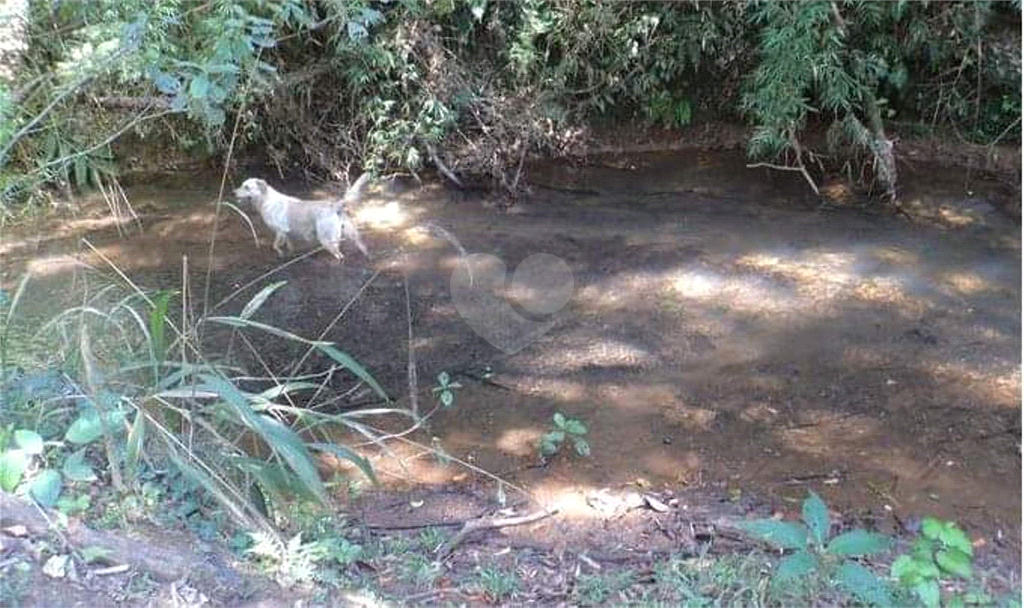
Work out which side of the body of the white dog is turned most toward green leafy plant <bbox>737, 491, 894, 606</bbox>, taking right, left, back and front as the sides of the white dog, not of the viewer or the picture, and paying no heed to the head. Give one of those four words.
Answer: left

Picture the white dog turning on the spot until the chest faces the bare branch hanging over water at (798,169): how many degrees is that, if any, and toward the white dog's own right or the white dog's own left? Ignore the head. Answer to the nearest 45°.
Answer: approximately 180°

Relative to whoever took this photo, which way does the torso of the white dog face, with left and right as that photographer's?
facing to the left of the viewer

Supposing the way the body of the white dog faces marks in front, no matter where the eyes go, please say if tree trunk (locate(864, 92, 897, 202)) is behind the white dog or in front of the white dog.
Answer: behind

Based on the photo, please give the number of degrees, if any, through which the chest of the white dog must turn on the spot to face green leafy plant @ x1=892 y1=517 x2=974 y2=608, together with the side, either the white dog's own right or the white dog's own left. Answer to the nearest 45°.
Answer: approximately 90° to the white dog's own left

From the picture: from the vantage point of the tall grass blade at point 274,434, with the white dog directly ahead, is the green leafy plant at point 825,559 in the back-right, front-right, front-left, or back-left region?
back-right

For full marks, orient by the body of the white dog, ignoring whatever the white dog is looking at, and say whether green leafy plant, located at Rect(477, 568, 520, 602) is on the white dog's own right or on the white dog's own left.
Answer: on the white dog's own left

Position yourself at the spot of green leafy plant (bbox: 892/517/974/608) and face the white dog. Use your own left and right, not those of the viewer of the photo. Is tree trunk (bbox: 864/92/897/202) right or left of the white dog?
right

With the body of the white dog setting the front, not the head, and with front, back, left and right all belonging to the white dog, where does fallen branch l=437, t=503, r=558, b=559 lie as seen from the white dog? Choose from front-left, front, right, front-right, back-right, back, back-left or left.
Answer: left
